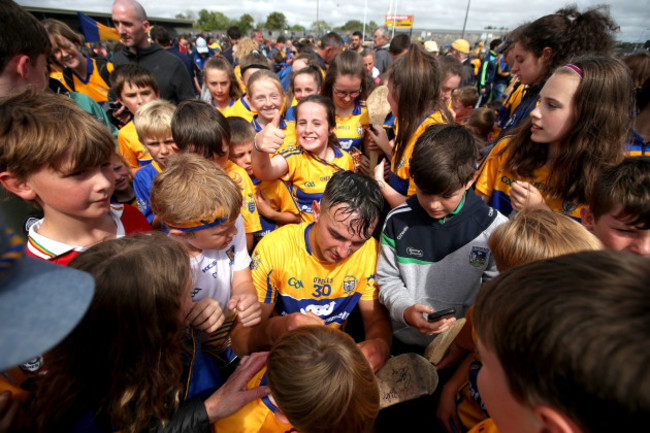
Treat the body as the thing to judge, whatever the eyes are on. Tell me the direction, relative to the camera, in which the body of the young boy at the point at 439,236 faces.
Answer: toward the camera

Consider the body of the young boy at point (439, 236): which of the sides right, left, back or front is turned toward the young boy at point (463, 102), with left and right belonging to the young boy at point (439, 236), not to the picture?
back

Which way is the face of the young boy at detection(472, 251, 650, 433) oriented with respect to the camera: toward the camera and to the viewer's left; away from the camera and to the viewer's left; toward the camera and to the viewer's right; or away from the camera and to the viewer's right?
away from the camera and to the viewer's left

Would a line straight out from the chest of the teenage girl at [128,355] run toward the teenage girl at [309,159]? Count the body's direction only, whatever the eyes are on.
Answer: yes

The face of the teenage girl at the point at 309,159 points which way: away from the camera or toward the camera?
toward the camera

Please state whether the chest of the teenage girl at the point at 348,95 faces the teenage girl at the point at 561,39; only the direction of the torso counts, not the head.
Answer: no

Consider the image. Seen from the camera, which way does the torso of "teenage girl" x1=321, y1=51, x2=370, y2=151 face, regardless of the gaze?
toward the camera

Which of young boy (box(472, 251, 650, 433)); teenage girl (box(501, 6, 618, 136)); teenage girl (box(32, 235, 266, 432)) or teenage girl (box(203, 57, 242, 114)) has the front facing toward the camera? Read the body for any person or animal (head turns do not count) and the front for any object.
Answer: teenage girl (box(203, 57, 242, 114))

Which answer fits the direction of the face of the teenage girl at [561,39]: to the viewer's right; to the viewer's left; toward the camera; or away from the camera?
to the viewer's left

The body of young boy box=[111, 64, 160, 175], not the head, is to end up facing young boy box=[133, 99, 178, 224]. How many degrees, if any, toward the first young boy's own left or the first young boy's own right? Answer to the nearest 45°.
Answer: approximately 45° to the first young boy's own right

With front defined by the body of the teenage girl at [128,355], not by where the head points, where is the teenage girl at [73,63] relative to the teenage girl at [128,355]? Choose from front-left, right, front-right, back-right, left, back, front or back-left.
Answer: front-left

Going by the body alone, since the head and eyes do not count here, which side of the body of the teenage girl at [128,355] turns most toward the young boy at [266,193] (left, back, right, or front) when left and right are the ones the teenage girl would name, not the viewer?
front

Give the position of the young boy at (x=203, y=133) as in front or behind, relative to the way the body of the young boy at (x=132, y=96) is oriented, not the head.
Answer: in front

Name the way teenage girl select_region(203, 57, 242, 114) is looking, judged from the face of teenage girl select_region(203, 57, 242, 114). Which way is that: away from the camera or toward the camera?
toward the camera

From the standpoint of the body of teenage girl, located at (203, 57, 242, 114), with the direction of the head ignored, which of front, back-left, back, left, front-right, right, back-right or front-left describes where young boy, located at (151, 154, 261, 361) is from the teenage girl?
front

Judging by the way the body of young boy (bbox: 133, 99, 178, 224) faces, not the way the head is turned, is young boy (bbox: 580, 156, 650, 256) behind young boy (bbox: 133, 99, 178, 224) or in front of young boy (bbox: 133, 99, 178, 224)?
in front
